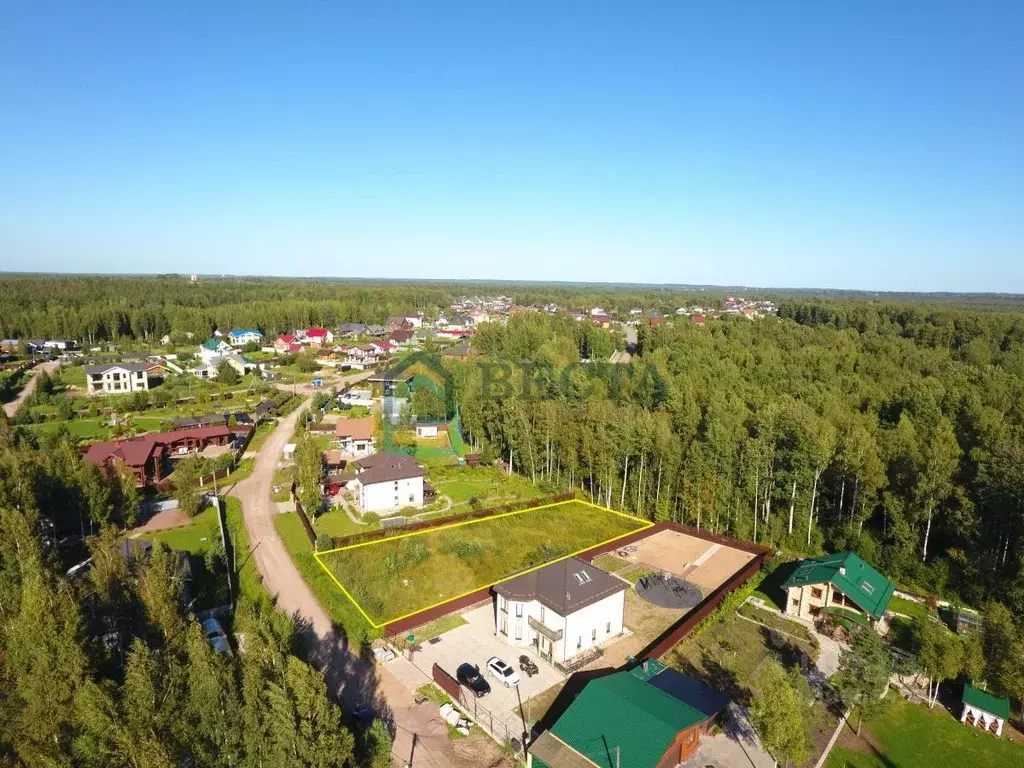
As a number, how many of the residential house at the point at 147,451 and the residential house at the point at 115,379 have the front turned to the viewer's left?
0

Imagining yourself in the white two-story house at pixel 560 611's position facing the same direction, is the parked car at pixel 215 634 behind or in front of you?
in front

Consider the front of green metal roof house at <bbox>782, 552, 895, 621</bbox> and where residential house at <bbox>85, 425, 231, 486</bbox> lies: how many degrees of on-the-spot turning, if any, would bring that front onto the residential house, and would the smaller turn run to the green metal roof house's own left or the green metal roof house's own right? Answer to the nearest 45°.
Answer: approximately 45° to the green metal roof house's own right

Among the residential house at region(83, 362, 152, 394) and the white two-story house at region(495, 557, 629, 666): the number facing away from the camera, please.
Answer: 0

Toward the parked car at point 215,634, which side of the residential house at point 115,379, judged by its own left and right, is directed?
front

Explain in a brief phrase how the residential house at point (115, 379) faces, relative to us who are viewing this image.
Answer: facing the viewer

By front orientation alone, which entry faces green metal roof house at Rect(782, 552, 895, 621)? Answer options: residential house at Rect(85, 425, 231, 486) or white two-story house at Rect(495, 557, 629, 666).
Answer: the residential house

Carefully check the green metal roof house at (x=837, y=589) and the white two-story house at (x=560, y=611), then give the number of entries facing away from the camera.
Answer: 0

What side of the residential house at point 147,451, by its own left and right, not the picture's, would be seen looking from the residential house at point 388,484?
front

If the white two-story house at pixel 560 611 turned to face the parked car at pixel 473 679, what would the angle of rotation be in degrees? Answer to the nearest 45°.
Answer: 0° — it already faces it

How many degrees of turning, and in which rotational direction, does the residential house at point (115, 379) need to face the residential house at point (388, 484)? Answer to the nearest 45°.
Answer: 0° — it already faces it

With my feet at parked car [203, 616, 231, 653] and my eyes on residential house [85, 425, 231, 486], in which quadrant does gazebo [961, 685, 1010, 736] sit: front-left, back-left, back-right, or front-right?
back-right

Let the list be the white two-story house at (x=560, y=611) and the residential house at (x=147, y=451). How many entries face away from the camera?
0

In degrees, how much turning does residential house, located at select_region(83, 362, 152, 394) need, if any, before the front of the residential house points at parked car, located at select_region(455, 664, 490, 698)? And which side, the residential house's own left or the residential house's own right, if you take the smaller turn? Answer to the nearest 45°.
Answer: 0° — it already faces it

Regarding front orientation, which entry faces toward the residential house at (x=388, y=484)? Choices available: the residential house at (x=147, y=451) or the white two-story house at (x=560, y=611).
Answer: the residential house at (x=147, y=451)

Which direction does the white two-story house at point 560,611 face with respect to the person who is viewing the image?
facing the viewer and to the left of the viewer

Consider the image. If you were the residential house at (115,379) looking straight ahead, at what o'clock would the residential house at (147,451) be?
the residential house at (147,451) is roughly at 12 o'clock from the residential house at (115,379).
